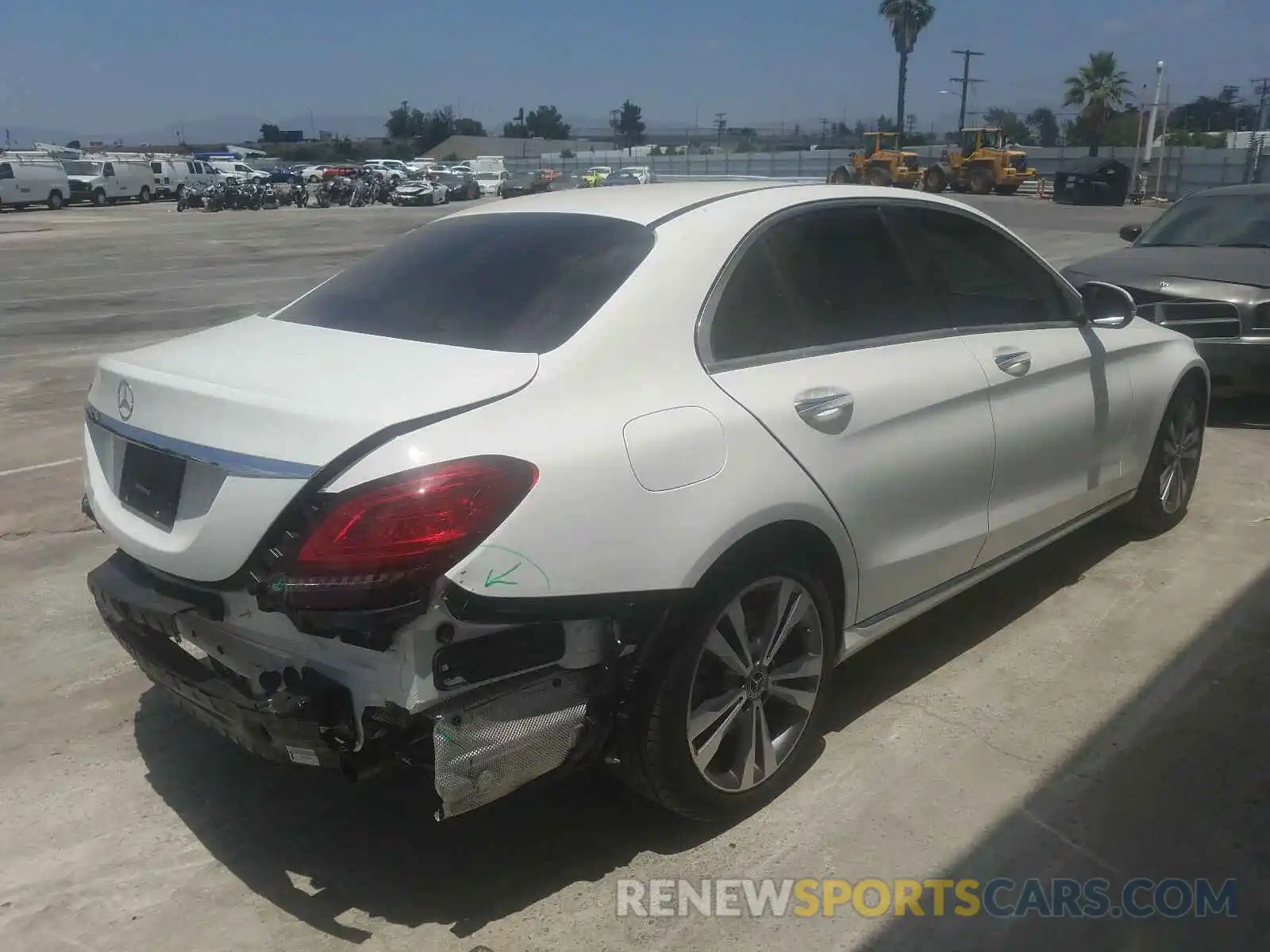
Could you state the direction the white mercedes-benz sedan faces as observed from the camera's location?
facing away from the viewer and to the right of the viewer

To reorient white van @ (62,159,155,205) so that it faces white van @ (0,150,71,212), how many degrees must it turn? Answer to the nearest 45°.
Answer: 0° — it already faces it

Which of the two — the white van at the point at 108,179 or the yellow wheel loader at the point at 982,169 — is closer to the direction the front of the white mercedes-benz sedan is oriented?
the yellow wheel loader

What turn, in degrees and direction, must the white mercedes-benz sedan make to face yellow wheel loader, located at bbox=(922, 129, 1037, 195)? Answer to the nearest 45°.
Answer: approximately 45° to its left

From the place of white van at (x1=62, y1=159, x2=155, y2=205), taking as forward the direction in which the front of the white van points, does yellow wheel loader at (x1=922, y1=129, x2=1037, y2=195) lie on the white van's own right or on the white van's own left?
on the white van's own left

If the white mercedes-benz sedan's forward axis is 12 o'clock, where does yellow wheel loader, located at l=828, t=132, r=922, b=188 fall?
The yellow wheel loader is roughly at 11 o'clock from the white mercedes-benz sedan.

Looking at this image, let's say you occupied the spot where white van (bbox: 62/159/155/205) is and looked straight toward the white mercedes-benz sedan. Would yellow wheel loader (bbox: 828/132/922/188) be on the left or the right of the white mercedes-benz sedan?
left

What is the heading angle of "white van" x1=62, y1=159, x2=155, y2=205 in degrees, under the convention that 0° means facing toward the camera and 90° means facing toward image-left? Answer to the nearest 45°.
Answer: approximately 45°

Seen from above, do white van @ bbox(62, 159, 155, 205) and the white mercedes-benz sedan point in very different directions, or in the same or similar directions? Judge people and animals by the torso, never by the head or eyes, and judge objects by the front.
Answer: very different directions
